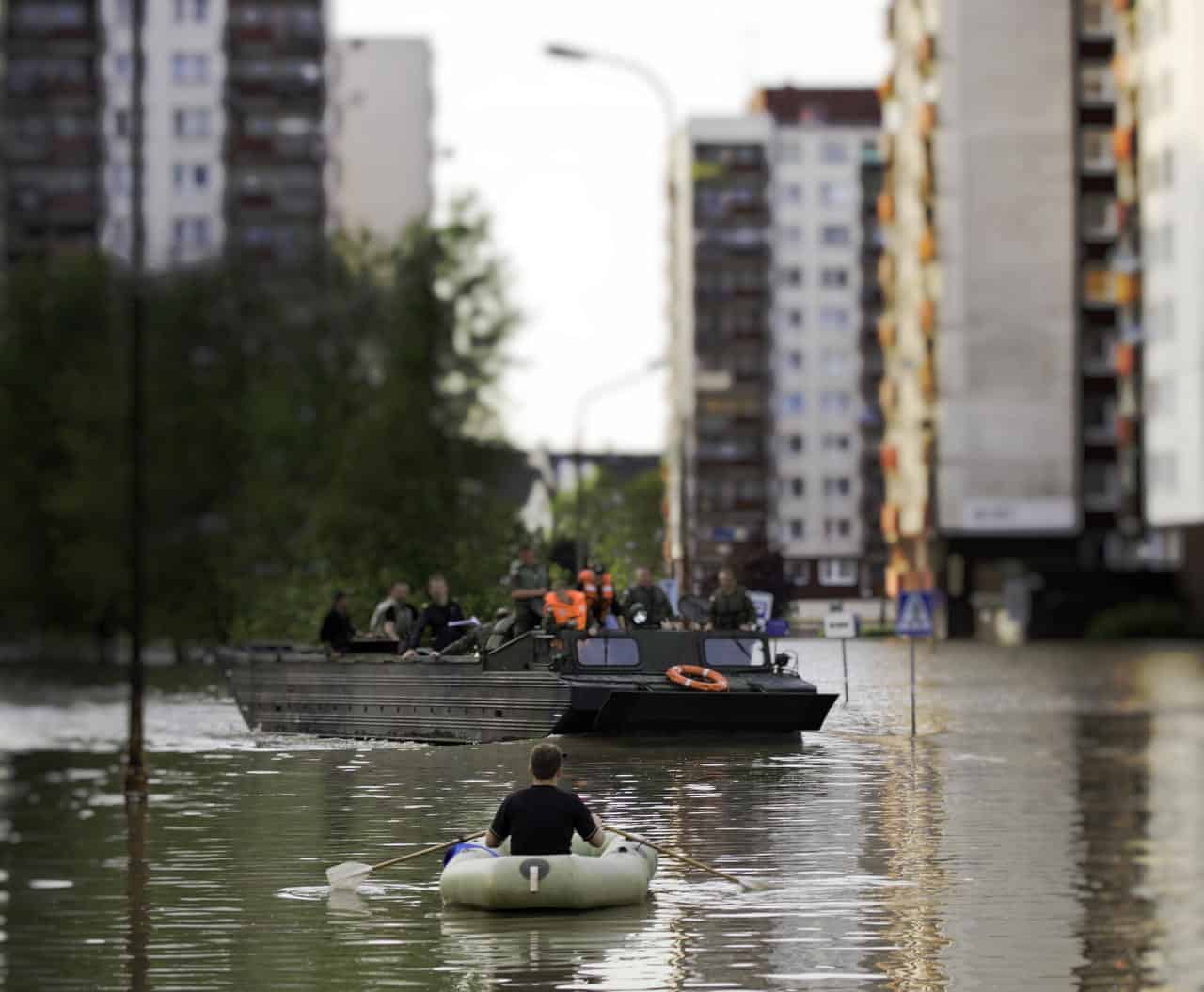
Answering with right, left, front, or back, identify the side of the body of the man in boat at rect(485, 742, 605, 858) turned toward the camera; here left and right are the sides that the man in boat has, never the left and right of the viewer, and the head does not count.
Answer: back

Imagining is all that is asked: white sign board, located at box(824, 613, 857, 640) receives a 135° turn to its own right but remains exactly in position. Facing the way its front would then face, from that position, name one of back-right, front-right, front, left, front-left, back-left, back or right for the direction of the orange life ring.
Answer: front-left

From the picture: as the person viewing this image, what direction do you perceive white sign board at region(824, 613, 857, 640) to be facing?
facing the viewer

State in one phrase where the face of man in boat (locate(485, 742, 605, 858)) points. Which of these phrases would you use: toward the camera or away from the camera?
away from the camera

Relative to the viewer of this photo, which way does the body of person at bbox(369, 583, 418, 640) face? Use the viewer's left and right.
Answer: facing the viewer and to the right of the viewer
